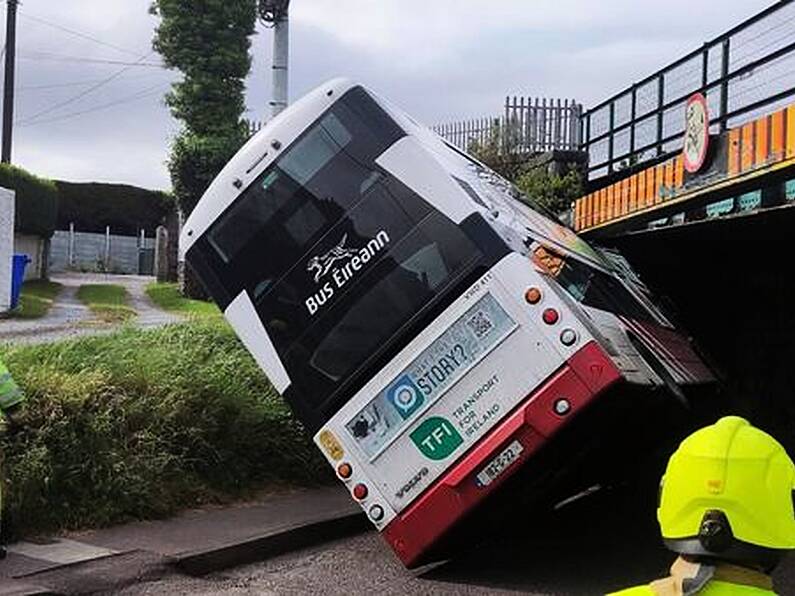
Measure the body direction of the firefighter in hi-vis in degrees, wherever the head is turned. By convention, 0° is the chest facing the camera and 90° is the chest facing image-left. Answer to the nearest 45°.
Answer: approximately 180°

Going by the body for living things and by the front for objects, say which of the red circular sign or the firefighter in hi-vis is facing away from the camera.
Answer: the firefighter in hi-vis

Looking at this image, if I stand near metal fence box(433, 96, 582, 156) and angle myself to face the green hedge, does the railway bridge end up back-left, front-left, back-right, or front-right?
back-left

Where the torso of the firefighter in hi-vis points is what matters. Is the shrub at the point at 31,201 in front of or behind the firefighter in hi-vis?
in front

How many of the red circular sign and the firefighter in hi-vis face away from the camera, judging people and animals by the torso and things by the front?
1

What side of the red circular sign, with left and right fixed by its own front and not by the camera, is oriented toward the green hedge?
right
